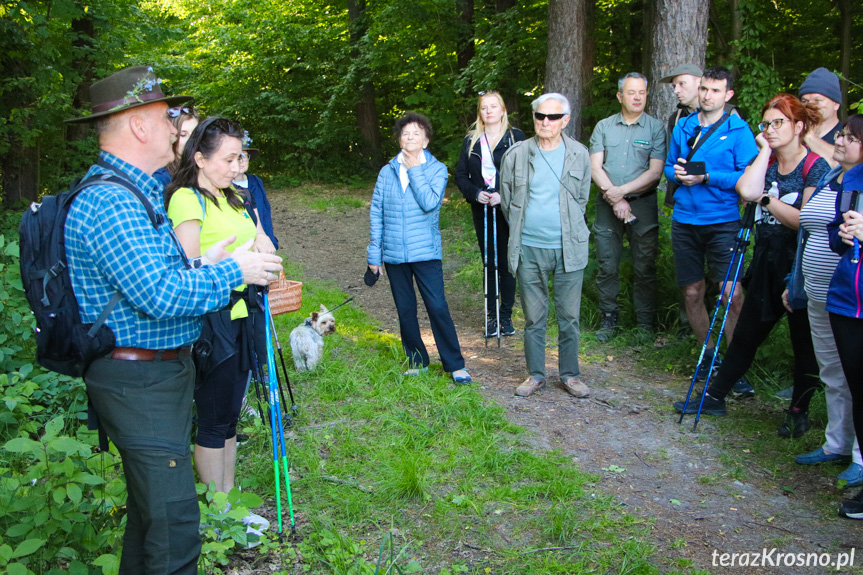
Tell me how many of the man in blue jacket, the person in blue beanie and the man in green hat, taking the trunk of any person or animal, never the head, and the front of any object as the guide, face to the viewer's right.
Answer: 1

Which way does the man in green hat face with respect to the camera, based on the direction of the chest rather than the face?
to the viewer's right

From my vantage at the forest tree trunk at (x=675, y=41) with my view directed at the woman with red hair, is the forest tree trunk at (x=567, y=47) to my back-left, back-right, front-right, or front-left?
back-right

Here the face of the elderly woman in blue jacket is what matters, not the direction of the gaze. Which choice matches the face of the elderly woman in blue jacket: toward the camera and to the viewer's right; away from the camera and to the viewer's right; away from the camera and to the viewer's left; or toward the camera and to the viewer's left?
toward the camera and to the viewer's left

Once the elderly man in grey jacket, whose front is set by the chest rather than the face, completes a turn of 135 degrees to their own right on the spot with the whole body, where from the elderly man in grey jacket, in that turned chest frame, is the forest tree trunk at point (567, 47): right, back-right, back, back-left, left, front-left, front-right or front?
front-right

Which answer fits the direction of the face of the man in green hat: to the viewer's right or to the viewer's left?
to the viewer's right

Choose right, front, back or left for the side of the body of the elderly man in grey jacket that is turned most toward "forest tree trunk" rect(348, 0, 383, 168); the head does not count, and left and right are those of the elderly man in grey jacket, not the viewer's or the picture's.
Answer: back

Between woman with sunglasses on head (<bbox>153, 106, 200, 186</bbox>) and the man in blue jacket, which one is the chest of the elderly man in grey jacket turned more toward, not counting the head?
the woman with sunglasses on head

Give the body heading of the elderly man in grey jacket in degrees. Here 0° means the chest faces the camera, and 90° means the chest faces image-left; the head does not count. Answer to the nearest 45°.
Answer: approximately 0°

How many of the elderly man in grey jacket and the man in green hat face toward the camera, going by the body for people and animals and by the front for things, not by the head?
1

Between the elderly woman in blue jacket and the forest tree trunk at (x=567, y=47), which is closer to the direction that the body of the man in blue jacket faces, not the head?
the elderly woman in blue jacket

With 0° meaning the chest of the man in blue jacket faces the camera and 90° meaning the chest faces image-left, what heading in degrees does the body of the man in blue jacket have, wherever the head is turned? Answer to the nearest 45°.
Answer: approximately 45°

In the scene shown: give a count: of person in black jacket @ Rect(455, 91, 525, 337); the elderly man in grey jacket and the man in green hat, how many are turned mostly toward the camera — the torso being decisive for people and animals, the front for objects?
2

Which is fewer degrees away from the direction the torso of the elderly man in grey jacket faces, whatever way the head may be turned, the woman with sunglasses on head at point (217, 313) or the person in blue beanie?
the woman with sunglasses on head
